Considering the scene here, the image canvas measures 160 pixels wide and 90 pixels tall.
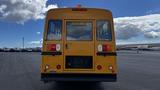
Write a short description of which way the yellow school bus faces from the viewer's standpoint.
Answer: facing away from the viewer
